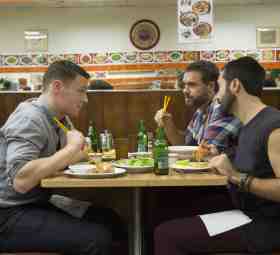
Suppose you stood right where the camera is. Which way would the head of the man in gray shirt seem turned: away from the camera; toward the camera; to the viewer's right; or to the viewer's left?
to the viewer's right

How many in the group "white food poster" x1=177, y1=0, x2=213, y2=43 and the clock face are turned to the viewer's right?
0

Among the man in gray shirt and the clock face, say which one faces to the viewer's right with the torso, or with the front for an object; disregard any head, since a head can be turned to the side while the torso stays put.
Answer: the man in gray shirt

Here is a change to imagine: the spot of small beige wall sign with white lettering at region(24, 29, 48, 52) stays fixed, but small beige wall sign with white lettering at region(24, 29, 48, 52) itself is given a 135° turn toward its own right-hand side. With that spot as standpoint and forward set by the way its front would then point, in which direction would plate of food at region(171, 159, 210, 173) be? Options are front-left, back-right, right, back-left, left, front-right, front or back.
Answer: back-left

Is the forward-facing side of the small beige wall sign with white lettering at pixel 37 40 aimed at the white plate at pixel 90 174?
yes

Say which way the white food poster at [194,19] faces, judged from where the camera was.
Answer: facing the viewer

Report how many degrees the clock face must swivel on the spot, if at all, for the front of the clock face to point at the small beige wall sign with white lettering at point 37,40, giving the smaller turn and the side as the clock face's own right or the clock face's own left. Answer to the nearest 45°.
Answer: approximately 90° to the clock face's own right

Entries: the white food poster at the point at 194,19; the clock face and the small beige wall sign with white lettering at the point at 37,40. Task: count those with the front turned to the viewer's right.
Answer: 0

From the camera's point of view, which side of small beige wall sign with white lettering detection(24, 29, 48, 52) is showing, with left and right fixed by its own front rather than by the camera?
front

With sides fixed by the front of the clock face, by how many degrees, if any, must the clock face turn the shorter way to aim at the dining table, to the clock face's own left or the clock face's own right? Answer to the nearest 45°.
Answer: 0° — it already faces it

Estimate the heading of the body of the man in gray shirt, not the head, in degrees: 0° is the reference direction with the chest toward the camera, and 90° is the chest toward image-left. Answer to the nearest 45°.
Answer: approximately 270°

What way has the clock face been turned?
toward the camera

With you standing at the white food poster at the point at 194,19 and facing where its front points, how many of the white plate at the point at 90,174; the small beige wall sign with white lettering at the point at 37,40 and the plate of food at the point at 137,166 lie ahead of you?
2
